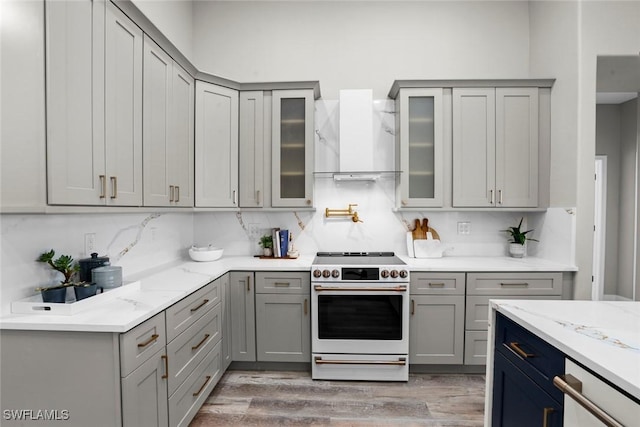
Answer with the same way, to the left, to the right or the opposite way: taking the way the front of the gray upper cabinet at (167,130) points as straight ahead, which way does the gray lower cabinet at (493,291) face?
to the right

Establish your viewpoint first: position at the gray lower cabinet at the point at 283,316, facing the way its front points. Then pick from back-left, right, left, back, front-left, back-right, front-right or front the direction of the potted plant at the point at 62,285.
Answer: front-right

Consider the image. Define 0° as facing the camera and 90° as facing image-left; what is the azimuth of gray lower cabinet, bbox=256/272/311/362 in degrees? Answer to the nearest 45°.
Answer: approximately 0°

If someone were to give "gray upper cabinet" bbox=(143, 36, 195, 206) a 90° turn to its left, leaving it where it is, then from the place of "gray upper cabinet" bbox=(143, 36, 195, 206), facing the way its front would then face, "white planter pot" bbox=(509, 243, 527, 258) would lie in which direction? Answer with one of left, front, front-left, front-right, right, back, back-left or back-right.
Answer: front-right

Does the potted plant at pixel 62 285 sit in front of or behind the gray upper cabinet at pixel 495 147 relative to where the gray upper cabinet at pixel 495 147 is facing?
in front

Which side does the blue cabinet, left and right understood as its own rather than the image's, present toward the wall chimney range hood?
right

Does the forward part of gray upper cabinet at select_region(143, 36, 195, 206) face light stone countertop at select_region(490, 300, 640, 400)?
yes

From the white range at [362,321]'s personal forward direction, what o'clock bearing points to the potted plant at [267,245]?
The potted plant is roughly at 4 o'clock from the white range.

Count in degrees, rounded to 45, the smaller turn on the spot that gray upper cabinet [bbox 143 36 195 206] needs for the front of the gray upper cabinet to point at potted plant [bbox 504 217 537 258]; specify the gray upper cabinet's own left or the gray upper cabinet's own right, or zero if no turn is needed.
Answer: approximately 45° to the gray upper cabinet's own left

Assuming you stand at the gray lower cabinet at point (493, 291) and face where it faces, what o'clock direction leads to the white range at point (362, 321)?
The white range is roughly at 2 o'clock from the gray lower cabinet.

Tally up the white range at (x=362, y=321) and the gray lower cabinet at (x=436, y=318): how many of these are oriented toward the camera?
2

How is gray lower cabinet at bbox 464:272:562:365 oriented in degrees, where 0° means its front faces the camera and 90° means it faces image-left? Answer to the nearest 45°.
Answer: approximately 0°

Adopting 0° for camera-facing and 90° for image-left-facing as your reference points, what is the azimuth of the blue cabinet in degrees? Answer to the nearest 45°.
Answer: approximately 45°
